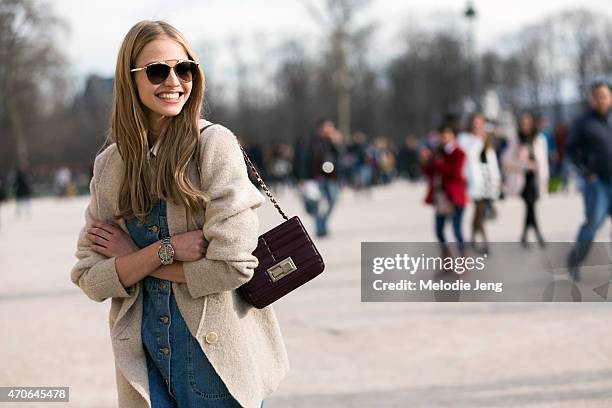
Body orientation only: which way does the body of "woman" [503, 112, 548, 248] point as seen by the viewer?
toward the camera

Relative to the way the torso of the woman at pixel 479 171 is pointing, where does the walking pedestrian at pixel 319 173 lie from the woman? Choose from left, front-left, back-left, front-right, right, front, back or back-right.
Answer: back-right

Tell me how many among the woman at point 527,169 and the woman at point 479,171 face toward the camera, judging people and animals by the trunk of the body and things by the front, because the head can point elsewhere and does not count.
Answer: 2

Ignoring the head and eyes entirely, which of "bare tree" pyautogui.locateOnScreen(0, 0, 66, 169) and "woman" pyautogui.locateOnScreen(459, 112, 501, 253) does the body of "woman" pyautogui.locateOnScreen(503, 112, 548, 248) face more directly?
the woman

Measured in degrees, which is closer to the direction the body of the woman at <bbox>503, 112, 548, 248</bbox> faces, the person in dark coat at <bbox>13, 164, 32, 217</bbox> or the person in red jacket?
the person in red jacket

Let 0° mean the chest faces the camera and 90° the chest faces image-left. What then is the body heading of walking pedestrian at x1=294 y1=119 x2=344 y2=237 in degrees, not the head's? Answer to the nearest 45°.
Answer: approximately 315°
